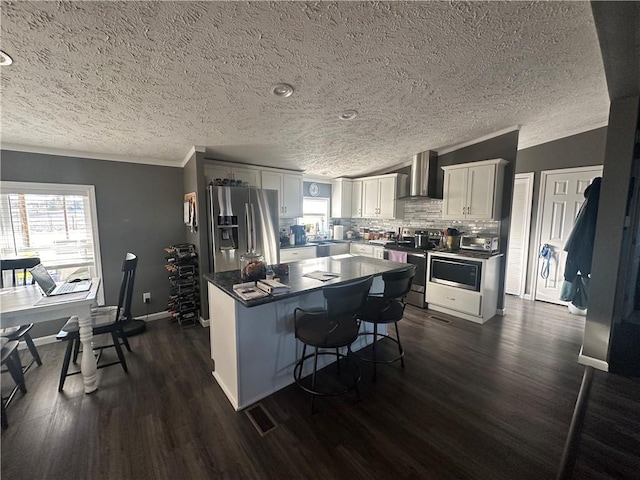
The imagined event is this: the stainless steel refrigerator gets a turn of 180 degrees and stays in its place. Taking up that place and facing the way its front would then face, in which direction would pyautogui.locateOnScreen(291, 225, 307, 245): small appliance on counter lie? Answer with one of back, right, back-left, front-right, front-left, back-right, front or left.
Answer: right

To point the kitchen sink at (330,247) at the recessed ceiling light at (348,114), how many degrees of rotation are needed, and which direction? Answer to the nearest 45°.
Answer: approximately 45° to its right

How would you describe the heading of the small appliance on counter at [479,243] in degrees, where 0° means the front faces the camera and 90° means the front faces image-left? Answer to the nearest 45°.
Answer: approximately 45°

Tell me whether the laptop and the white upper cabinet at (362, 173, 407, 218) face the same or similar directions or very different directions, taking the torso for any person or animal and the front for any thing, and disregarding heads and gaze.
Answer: very different directions

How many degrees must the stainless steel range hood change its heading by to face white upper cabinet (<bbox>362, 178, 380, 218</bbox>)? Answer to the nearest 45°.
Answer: approximately 90° to its right
